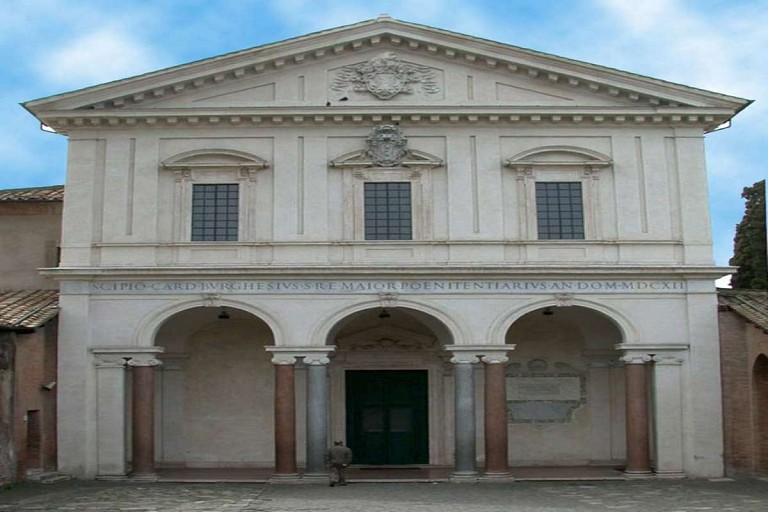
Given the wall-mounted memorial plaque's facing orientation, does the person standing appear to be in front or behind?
in front

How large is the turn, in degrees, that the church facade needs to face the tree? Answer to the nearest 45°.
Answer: approximately 135° to its left

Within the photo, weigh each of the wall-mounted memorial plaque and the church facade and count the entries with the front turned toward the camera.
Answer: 2

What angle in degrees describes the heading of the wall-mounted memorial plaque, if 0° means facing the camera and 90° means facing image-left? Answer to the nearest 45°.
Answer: approximately 0°

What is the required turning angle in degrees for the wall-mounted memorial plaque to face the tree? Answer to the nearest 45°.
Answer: approximately 135° to its left

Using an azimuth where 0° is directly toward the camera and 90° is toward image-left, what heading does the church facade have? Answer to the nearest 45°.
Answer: approximately 0°
